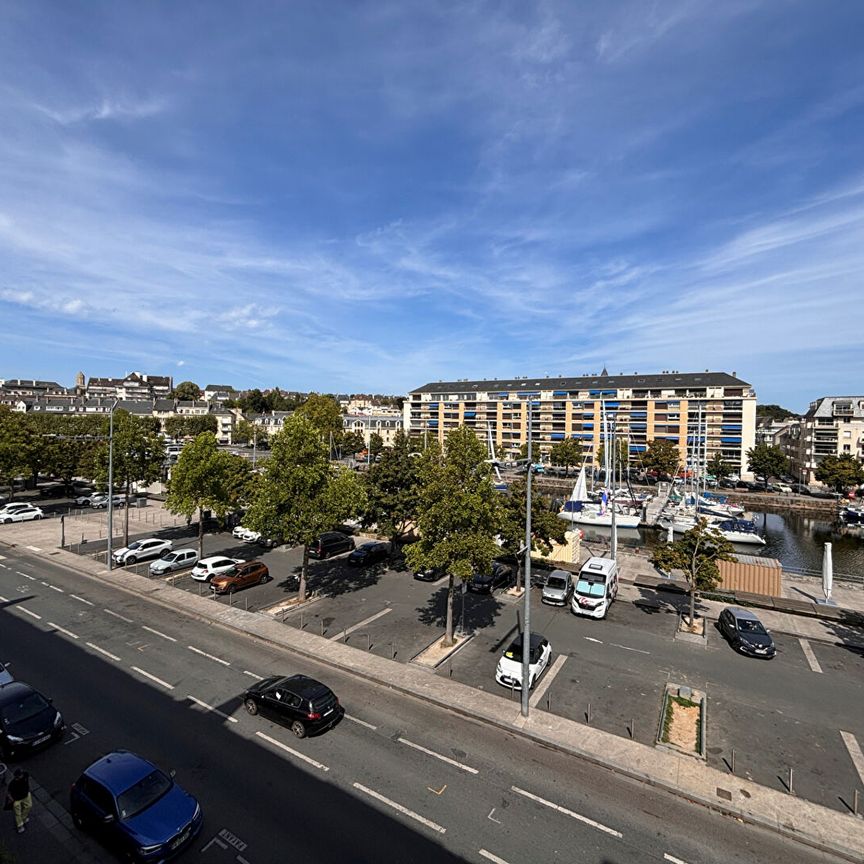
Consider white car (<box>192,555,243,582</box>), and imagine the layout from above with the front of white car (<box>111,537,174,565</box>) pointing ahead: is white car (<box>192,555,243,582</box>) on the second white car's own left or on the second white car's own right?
on the second white car's own left

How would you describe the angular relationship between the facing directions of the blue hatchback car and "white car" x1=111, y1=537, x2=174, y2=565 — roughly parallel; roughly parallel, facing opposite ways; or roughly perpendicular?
roughly perpendicular

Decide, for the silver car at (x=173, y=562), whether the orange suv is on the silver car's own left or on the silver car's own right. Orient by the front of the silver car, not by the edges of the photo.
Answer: on the silver car's own left

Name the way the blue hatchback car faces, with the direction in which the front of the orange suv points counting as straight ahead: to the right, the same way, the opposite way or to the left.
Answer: to the left

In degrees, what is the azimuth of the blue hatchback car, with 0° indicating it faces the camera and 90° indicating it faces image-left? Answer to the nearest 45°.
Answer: approximately 315°

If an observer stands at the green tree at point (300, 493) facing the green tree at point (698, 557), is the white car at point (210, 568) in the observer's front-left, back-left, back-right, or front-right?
back-left

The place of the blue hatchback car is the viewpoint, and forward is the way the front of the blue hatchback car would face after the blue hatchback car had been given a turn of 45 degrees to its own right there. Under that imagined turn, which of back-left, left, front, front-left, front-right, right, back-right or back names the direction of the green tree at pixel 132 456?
back

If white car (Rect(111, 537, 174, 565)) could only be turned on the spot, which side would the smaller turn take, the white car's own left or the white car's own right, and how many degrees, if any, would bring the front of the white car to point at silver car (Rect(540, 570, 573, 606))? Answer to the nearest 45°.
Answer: approximately 90° to the white car's own left

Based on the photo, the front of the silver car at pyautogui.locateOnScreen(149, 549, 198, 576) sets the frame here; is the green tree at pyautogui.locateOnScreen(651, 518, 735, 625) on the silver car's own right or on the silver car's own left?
on the silver car's own left
